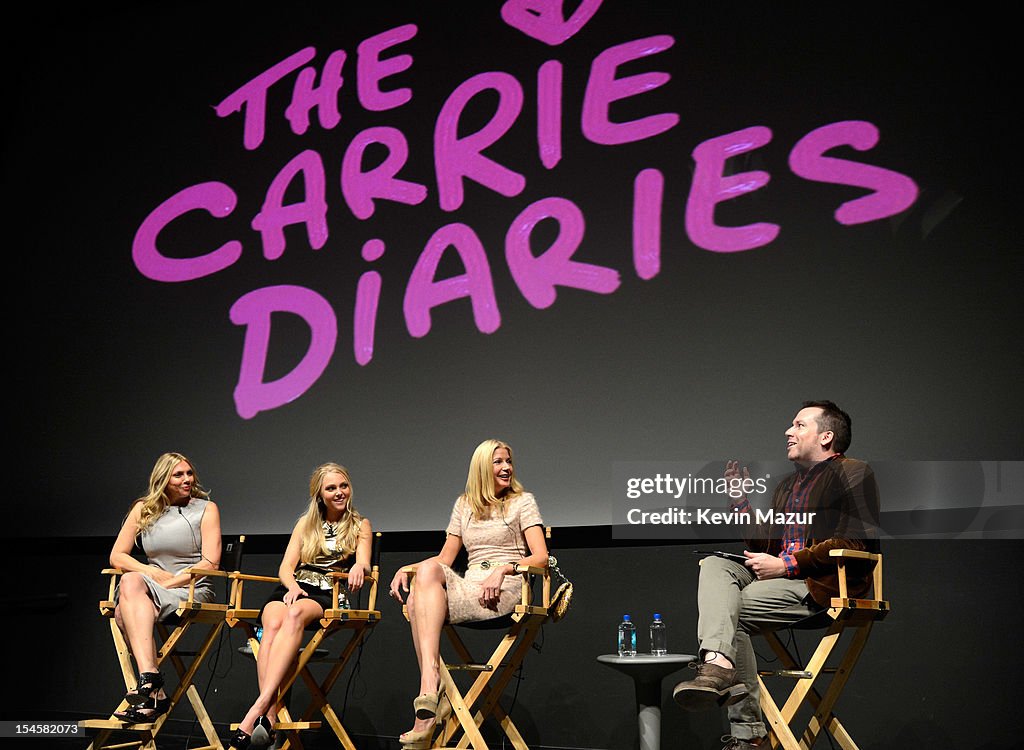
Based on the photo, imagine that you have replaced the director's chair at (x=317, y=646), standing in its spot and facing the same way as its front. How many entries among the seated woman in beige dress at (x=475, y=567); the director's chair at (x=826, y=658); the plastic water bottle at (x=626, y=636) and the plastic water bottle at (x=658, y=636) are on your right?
0

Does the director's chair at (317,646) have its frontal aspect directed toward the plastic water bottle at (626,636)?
no

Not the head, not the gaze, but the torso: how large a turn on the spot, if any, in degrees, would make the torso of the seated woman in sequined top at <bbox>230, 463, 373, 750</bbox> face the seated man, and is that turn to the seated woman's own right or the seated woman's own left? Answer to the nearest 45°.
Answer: approximately 90° to the seated woman's own left

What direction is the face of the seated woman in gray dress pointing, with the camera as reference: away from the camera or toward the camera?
toward the camera

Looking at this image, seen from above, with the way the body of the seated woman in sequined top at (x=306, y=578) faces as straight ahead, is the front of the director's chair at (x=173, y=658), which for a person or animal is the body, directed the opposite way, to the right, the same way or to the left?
the same way

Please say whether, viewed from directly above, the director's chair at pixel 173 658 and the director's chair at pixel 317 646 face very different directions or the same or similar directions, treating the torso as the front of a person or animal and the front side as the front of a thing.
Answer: same or similar directions

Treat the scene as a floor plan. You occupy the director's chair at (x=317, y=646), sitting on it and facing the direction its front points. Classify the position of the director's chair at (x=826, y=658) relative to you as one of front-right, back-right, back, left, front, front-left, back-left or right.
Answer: left

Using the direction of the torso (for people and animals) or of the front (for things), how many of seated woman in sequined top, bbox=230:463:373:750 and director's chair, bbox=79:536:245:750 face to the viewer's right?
0

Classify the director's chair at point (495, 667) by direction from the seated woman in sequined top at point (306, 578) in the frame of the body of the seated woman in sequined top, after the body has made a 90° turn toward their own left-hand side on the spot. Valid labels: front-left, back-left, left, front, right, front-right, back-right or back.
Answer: front

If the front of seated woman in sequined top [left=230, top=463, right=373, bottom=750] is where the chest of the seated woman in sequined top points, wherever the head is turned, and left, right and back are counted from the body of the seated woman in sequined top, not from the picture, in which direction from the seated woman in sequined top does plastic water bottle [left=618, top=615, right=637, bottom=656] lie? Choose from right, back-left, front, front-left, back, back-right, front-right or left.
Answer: back-left

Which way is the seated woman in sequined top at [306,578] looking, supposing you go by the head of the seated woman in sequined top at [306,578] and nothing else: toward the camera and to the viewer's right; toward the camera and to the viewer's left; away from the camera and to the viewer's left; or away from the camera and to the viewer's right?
toward the camera and to the viewer's right

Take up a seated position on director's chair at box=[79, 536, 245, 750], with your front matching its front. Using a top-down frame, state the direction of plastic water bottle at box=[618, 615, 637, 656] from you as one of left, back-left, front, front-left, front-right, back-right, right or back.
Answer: back-left

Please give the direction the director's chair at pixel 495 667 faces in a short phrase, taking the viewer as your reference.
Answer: facing the viewer and to the left of the viewer

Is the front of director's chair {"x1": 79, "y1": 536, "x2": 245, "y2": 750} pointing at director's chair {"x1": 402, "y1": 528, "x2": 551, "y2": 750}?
no

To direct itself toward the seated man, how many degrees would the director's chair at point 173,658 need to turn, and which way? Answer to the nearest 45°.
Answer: approximately 90° to its left

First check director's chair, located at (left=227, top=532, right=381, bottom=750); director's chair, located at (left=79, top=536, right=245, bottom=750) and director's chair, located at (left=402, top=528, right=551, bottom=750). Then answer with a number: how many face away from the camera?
0

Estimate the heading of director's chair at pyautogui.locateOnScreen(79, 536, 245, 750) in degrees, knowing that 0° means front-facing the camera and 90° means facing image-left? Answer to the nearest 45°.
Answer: approximately 45°
